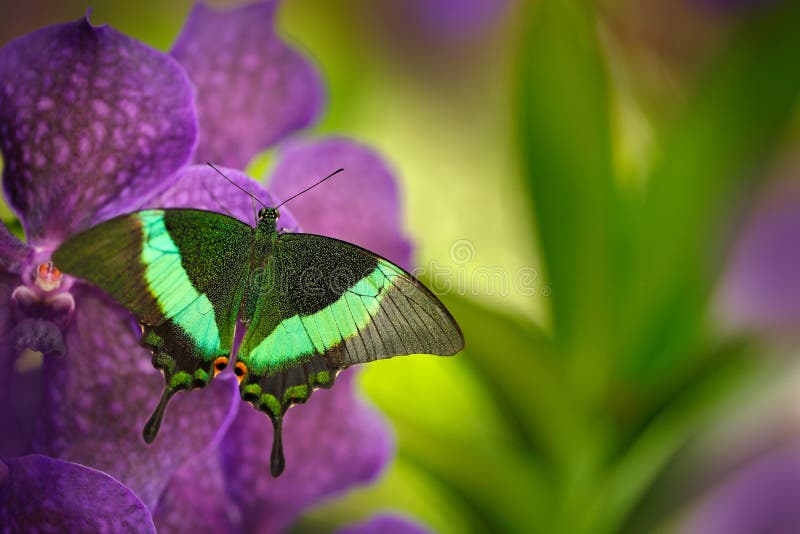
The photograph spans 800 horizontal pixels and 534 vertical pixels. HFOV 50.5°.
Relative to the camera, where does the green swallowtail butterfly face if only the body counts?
away from the camera
